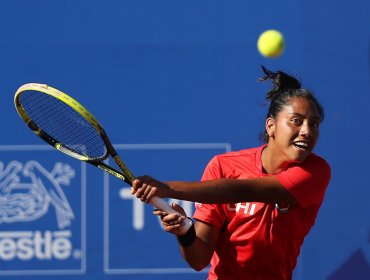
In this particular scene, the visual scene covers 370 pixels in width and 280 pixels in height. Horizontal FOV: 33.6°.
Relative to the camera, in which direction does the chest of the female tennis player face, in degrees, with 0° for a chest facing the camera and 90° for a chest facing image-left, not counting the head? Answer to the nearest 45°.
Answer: approximately 0°
